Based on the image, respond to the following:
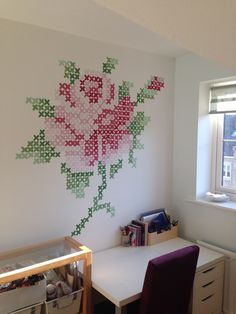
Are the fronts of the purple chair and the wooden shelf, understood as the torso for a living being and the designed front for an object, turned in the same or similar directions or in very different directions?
very different directions

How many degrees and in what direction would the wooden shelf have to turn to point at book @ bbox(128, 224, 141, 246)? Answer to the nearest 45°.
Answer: approximately 90° to its left

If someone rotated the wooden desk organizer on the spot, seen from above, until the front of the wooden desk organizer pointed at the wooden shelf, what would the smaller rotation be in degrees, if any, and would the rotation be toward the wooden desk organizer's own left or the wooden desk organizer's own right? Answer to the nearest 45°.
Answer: approximately 90° to the wooden desk organizer's own right

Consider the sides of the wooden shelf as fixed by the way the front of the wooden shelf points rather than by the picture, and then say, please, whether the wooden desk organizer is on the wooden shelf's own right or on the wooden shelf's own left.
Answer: on the wooden shelf's own left

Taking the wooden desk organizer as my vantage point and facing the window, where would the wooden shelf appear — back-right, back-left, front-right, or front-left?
back-right

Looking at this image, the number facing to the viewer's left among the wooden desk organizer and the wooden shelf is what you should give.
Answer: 0

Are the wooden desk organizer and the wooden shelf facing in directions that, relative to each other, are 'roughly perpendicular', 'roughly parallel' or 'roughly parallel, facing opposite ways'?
roughly parallel

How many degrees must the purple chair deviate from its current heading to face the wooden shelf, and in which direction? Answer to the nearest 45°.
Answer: approximately 45° to its left

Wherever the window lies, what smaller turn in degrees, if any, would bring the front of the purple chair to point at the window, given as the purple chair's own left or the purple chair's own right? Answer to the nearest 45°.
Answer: approximately 90° to the purple chair's own right

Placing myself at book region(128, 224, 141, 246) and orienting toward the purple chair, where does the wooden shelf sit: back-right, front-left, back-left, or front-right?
front-right

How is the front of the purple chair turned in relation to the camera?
facing away from the viewer and to the left of the viewer

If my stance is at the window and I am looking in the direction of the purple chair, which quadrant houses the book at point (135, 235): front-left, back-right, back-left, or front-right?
front-right

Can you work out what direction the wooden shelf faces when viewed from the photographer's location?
facing the viewer and to the right of the viewer

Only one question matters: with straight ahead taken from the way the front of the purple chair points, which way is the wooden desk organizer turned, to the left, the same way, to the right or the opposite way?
the opposite way

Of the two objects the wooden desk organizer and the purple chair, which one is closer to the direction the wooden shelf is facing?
the purple chair
